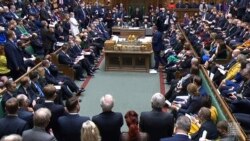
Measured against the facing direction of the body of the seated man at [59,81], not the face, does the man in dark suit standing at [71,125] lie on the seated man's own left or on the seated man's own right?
on the seated man's own right

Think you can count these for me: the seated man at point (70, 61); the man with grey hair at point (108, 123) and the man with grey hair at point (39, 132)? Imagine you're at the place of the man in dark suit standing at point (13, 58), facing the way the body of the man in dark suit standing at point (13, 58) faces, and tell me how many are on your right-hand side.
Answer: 2

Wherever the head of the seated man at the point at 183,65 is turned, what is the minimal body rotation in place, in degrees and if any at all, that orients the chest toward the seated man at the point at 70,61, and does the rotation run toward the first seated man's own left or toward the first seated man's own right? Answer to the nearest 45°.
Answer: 0° — they already face them

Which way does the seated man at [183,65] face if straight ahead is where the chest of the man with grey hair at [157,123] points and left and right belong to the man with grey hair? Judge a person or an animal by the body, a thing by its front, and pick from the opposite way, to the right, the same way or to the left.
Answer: to the left

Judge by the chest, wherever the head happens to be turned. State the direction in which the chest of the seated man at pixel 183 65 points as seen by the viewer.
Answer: to the viewer's left

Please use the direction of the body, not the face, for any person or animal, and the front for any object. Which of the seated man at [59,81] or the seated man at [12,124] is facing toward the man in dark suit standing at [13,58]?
the seated man at [12,124]

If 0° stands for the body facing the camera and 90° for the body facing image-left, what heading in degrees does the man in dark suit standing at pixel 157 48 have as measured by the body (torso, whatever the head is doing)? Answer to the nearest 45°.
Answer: approximately 90°

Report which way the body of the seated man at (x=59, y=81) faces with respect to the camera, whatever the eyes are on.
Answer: to the viewer's right

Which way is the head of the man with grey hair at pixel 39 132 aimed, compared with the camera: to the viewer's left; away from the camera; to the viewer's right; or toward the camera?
away from the camera

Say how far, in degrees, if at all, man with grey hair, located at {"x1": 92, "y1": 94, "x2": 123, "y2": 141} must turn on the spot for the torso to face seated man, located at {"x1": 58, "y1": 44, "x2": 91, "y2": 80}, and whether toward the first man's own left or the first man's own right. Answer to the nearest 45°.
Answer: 0° — they already face them

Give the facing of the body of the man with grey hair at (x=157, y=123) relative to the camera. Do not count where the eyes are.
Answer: away from the camera

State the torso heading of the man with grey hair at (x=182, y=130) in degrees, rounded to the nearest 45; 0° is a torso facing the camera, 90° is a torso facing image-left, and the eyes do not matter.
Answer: approximately 180°

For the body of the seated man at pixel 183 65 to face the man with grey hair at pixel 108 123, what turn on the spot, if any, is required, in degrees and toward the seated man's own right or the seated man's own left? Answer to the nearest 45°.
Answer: approximately 90° to the seated man's own left

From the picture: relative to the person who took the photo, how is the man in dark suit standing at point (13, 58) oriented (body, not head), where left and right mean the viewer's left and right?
facing to the right of the viewer
